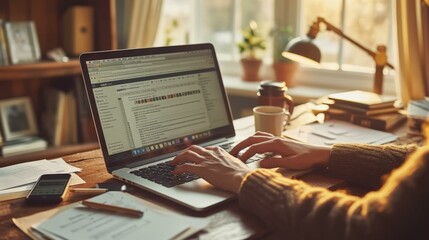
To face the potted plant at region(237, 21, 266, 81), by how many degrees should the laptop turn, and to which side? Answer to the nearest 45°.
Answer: approximately 135° to its left

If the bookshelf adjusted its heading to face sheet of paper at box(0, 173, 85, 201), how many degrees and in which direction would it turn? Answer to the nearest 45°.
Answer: approximately 45° to its right

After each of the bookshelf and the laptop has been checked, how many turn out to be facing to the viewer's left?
0

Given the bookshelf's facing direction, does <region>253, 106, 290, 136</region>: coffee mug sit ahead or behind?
ahead

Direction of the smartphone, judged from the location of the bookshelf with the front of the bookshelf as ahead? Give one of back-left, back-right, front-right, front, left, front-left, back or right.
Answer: front-right

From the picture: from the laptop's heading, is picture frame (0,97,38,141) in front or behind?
behind

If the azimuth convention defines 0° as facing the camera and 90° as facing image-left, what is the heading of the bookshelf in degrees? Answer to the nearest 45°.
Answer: approximately 315°

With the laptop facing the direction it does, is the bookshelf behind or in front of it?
behind

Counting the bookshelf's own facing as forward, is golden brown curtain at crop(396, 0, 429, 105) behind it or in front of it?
in front

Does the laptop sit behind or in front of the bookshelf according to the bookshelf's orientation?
in front
